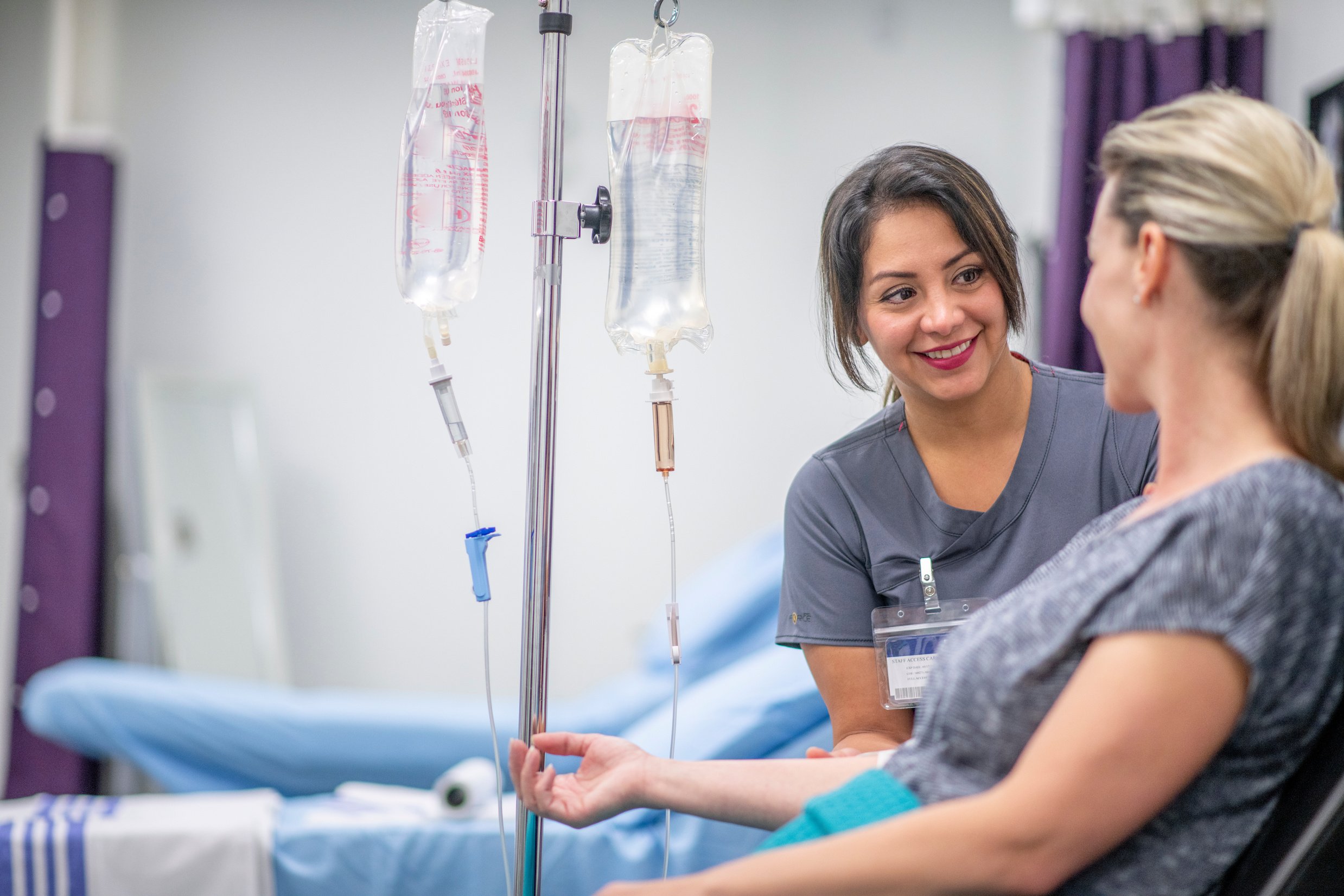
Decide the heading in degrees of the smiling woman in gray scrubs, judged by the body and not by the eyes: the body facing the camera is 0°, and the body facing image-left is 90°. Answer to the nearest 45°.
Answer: approximately 0°

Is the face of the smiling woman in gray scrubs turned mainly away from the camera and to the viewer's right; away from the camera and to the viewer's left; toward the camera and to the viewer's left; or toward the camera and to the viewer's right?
toward the camera and to the viewer's right

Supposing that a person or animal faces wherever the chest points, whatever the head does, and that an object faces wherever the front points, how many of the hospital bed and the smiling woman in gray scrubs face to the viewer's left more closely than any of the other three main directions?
1

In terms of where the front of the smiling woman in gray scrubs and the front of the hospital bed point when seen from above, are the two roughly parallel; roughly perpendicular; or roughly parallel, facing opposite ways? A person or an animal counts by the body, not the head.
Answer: roughly perpendicular

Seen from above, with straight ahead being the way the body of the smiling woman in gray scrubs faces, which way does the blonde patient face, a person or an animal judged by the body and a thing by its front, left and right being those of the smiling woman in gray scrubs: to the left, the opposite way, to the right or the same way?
to the right

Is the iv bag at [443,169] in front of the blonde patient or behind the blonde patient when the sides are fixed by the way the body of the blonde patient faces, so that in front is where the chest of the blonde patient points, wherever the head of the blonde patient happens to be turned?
in front

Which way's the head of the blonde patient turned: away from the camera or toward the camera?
away from the camera

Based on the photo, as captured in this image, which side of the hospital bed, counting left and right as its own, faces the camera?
left

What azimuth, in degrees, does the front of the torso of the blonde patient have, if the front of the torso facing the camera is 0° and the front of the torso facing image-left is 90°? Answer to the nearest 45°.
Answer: approximately 90°

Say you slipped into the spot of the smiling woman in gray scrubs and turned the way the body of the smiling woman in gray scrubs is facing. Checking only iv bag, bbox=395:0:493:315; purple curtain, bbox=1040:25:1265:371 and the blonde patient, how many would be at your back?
1

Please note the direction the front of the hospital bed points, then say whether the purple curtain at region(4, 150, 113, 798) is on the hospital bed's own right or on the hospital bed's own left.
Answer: on the hospital bed's own right

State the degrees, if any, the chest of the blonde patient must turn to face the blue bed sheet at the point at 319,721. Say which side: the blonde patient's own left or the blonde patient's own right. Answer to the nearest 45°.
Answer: approximately 45° to the blonde patient's own right
